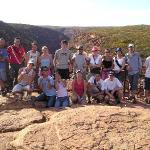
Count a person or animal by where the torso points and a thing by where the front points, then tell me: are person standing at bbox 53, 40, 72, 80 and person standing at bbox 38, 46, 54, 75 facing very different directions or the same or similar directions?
same or similar directions

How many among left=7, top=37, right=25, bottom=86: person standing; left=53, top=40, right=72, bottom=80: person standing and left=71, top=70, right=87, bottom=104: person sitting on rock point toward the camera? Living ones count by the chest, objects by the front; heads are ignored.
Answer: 3

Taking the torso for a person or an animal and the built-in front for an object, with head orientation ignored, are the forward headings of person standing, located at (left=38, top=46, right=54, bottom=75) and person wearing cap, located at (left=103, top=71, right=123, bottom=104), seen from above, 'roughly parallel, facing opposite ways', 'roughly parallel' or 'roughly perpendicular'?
roughly parallel

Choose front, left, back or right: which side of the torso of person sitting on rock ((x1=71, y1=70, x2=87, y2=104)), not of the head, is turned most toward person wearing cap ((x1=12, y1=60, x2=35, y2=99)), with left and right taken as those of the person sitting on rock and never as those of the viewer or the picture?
right

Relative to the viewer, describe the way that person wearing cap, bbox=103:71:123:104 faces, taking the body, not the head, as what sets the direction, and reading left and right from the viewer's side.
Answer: facing the viewer

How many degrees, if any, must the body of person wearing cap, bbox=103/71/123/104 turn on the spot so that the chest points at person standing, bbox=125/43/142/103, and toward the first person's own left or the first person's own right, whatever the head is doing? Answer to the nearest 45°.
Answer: approximately 135° to the first person's own left

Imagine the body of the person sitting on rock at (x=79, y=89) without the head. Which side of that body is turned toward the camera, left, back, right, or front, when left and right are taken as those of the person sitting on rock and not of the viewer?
front

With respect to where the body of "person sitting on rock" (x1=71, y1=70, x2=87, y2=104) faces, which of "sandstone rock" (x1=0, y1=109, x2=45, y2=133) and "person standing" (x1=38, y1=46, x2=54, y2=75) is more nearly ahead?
the sandstone rock

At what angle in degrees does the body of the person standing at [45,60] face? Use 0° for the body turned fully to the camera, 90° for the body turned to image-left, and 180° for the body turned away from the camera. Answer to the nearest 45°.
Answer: approximately 0°

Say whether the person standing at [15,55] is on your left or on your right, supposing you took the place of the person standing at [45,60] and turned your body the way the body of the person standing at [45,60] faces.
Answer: on your right

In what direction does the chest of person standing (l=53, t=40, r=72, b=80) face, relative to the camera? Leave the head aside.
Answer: toward the camera

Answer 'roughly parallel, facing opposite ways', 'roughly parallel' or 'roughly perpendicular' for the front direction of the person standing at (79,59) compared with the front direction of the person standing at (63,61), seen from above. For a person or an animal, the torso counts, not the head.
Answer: roughly parallel

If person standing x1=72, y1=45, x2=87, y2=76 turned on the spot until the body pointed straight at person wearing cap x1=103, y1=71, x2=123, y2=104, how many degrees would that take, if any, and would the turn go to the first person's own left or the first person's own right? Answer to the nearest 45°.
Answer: approximately 90° to the first person's own left

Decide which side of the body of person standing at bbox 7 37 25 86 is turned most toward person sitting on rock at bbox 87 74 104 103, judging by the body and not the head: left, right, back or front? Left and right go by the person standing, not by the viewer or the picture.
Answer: left
